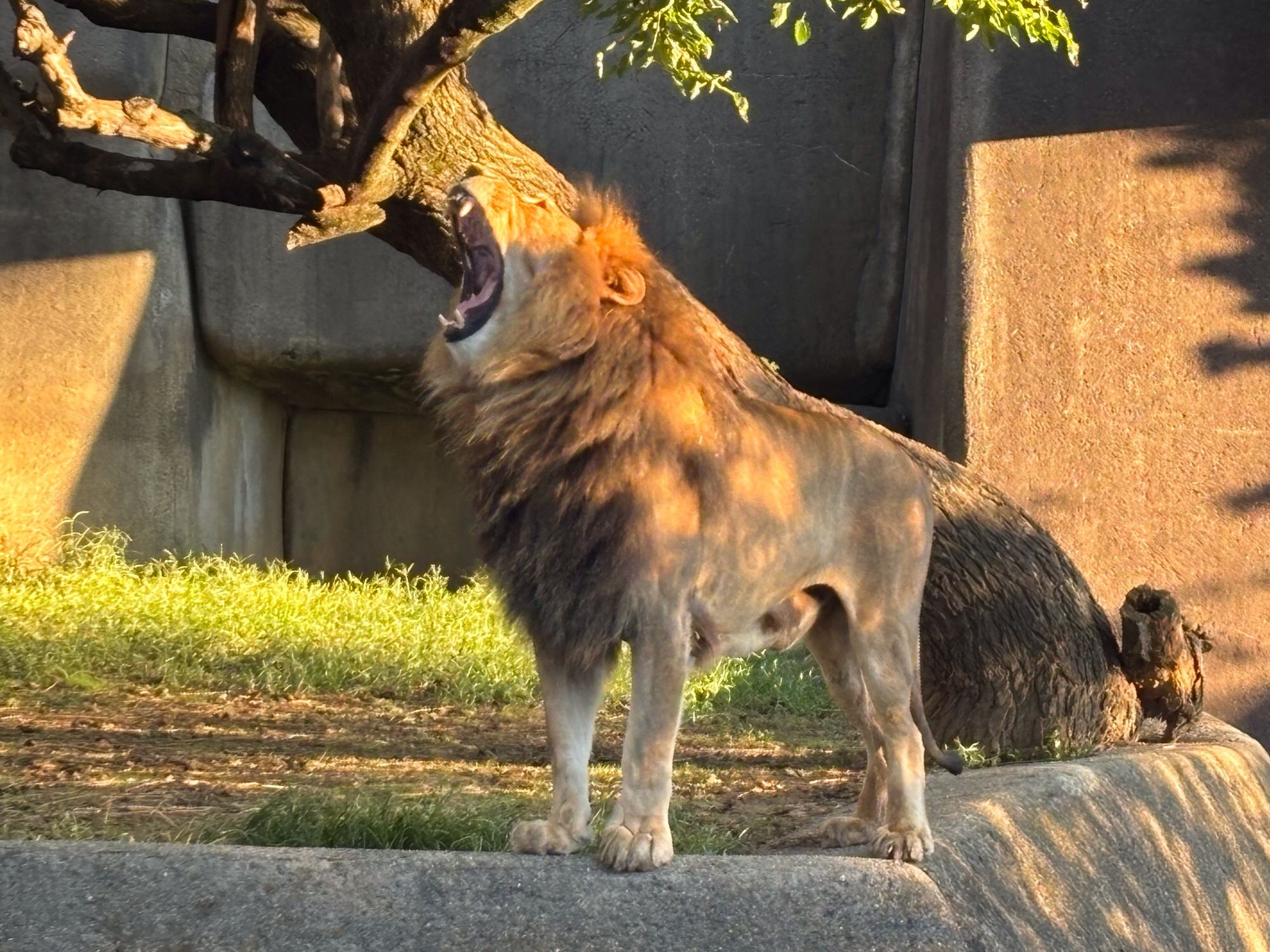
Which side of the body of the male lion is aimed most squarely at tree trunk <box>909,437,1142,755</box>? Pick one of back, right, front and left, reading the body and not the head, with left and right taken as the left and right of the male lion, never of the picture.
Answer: back

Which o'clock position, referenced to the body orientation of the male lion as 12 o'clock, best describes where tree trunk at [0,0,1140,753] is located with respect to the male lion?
The tree trunk is roughly at 4 o'clock from the male lion.

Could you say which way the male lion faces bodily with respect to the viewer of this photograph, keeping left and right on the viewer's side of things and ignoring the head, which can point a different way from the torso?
facing the viewer and to the left of the viewer

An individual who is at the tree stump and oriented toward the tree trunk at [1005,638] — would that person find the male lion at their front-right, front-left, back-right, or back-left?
front-left

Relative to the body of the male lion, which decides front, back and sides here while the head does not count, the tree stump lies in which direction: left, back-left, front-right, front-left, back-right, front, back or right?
back

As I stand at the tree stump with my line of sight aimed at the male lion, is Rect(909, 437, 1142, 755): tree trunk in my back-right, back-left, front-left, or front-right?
front-right
